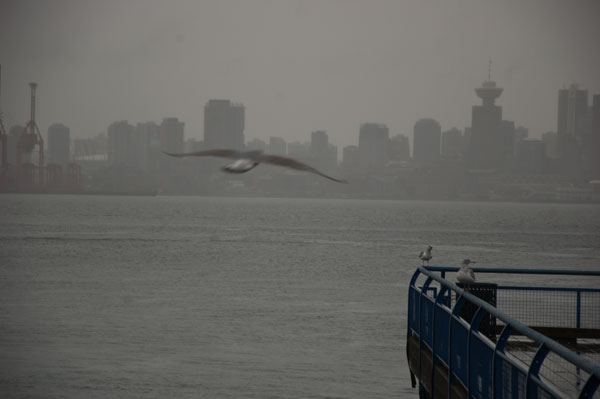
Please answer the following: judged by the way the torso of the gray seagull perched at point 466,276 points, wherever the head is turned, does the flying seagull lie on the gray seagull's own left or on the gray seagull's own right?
on the gray seagull's own right
